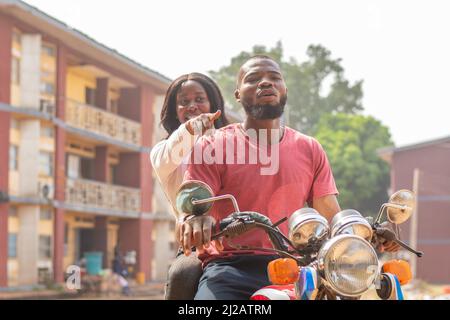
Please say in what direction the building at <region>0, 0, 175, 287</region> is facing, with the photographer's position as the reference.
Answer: facing the viewer and to the right of the viewer

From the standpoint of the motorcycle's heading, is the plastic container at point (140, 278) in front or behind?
behind

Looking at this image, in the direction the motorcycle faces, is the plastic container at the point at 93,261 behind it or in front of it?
behind

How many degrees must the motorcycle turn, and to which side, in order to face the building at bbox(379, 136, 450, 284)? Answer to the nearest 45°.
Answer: approximately 135° to its left

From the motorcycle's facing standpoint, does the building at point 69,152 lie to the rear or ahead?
to the rear

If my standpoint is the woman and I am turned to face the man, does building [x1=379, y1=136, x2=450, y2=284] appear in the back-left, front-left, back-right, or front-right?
back-left

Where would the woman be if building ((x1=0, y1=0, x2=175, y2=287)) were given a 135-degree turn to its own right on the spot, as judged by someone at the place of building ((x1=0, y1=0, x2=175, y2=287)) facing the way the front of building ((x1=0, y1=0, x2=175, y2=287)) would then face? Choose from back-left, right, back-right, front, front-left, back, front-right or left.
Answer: left

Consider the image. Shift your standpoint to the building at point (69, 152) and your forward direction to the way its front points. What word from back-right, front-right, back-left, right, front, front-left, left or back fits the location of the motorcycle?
front-right

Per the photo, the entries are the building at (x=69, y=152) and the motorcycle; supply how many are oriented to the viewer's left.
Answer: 0
